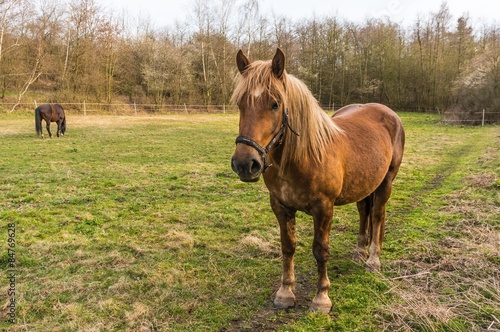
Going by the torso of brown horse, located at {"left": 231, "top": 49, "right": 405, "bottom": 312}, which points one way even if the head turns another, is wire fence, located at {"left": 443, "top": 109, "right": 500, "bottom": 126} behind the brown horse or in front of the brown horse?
behind

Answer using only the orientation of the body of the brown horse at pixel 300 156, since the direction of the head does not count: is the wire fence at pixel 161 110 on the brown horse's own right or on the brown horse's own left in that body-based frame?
on the brown horse's own right

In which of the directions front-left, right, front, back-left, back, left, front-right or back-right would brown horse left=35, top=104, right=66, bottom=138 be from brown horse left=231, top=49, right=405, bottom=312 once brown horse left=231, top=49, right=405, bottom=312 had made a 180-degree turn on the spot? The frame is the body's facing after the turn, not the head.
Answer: left

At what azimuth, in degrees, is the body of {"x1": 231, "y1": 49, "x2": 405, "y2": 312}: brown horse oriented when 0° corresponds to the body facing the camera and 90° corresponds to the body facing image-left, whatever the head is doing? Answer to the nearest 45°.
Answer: approximately 45°
